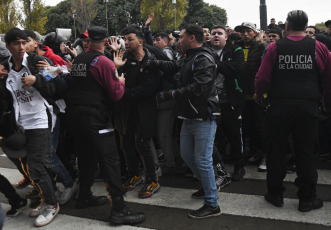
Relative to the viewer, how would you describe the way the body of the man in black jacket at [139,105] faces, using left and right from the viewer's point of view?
facing the viewer and to the left of the viewer

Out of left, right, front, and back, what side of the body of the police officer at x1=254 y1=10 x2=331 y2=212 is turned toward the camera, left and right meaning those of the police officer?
back

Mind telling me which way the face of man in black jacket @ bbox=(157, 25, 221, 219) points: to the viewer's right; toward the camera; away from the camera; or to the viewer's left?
to the viewer's left

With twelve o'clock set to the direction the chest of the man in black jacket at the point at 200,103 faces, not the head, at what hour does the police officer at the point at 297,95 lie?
The police officer is roughly at 6 o'clock from the man in black jacket.

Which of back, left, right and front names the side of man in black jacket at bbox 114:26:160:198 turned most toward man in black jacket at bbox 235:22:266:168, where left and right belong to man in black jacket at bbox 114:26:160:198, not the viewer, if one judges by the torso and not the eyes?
back

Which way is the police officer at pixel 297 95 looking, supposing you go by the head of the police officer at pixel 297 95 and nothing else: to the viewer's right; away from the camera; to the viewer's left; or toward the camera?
away from the camera

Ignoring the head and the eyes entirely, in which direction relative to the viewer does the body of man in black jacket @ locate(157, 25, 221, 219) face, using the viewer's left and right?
facing to the left of the viewer

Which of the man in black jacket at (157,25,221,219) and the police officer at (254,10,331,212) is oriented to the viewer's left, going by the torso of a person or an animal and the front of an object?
the man in black jacket

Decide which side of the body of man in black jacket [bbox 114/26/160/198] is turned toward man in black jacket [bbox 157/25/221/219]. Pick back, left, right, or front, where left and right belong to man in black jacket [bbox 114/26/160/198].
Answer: left

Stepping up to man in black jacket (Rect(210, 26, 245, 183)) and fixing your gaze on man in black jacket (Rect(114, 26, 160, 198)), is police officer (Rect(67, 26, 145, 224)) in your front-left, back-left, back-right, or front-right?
front-left

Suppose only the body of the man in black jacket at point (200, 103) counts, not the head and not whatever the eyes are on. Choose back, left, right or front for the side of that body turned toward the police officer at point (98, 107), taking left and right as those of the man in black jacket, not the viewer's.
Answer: front

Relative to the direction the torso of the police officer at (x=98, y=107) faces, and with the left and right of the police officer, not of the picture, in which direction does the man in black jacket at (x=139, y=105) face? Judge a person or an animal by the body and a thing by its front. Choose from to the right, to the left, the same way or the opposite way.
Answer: the opposite way

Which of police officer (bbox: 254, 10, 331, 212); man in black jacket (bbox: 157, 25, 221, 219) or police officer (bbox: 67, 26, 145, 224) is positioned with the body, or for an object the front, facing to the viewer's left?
the man in black jacket

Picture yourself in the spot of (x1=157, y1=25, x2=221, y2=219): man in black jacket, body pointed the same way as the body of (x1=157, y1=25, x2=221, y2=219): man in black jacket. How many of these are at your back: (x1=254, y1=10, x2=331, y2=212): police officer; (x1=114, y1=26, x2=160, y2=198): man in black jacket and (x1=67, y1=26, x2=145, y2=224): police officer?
1
